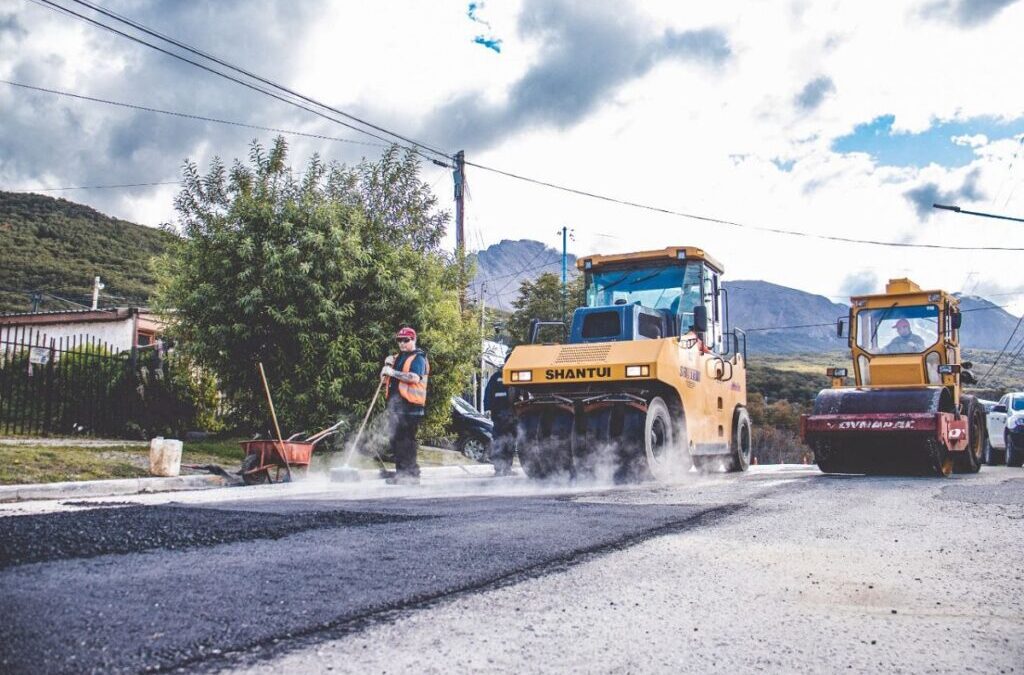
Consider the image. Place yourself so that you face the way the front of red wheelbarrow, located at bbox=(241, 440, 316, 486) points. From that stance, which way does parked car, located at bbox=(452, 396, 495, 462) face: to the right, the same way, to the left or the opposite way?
to the left

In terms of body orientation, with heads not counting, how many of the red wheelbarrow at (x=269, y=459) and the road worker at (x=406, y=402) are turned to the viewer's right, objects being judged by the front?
0

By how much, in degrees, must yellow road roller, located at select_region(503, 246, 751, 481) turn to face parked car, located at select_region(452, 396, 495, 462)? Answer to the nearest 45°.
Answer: approximately 90° to its right

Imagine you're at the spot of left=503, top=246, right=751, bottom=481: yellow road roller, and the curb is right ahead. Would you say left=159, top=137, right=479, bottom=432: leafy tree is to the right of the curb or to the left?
right

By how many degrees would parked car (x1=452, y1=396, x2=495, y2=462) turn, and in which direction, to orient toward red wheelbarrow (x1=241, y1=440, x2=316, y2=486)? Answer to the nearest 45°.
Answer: approximately 45° to its right

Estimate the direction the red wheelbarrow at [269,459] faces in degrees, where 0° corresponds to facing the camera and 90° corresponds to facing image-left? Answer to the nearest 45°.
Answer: approximately 45°

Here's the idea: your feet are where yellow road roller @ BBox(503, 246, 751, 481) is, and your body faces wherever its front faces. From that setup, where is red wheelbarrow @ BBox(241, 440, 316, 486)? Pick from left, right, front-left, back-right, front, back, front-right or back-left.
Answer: front-right

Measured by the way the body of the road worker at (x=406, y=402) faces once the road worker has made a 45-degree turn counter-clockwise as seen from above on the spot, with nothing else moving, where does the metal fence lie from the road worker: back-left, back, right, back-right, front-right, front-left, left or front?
back-right

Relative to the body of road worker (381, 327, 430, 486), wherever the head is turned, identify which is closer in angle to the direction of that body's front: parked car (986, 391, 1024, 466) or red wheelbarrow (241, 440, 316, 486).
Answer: the red wheelbarrow

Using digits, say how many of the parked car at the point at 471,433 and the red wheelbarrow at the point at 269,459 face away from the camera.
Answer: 0
